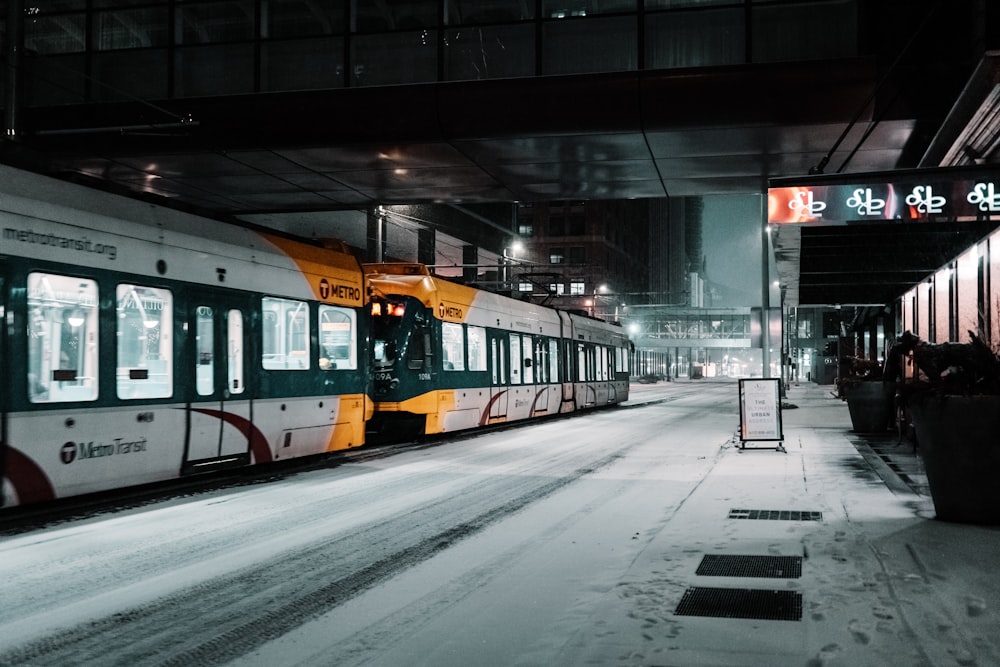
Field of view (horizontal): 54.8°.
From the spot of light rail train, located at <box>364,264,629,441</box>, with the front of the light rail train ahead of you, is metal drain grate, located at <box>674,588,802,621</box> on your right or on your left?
on your left

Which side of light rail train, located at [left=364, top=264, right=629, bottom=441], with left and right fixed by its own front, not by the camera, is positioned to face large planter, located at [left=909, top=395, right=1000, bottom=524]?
front

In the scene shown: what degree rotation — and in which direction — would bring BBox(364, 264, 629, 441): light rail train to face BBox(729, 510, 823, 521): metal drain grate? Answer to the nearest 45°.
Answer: approximately 45° to its left

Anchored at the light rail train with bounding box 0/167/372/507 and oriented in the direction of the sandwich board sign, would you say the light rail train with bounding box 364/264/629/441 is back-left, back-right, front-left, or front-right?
front-left

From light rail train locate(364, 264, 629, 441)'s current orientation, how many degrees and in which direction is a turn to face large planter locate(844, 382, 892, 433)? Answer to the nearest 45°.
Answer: approximately 135° to its left

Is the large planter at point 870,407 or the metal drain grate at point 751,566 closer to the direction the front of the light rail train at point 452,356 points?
the metal drain grate

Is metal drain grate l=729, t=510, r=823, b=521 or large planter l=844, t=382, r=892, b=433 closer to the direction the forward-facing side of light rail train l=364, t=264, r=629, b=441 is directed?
the metal drain grate

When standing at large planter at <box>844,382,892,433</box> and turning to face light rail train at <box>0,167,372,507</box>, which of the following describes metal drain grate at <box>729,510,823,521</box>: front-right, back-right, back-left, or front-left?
front-left

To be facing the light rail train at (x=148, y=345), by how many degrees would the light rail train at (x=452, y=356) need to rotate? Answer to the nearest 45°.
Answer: approximately 45° to its left

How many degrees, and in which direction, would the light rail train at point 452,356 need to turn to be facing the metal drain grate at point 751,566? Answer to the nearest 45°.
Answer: approximately 45° to its left

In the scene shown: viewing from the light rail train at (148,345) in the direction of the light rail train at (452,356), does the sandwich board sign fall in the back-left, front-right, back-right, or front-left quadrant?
front-right

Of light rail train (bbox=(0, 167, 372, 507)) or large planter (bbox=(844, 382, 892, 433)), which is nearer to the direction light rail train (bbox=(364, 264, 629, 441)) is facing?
the light rail train
